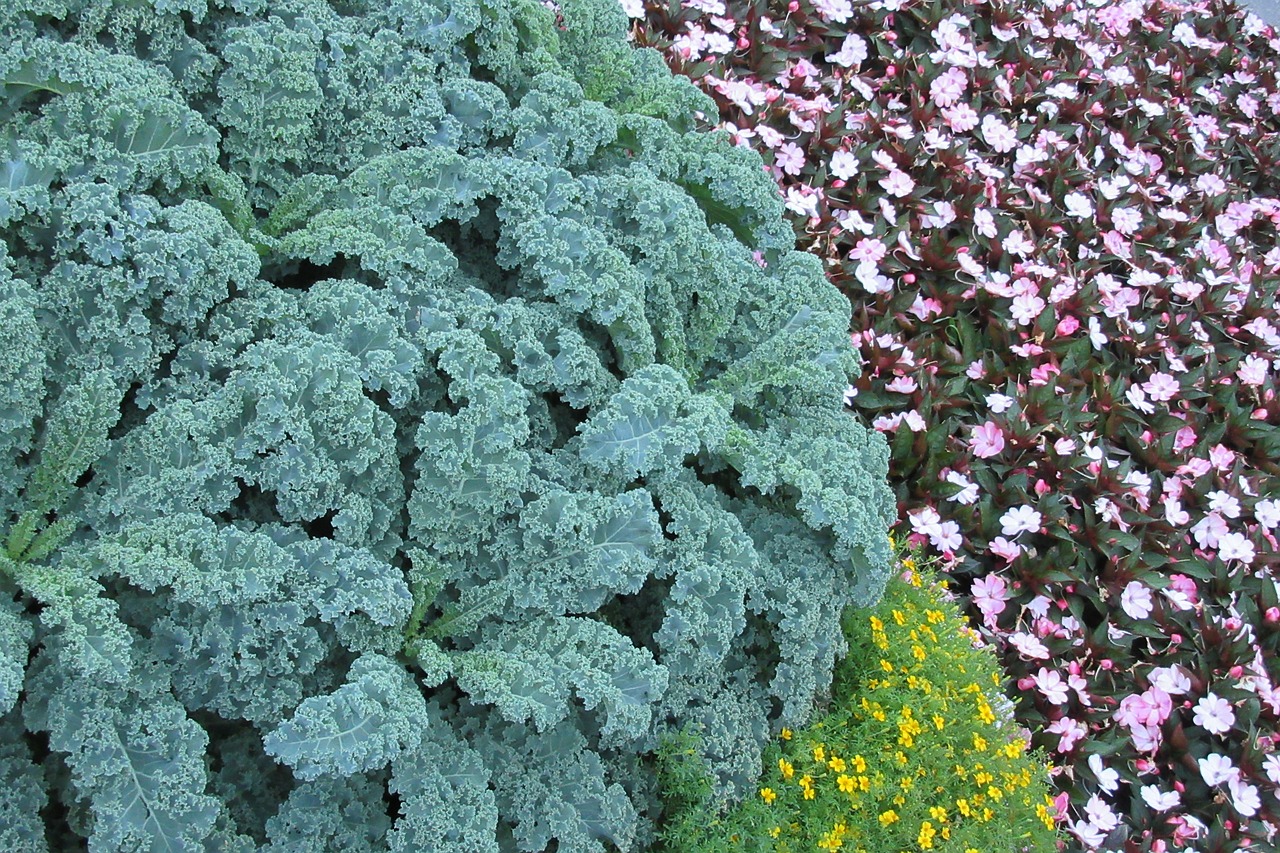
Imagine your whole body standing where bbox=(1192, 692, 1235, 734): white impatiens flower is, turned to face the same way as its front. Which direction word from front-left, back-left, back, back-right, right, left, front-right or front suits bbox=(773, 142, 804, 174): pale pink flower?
right

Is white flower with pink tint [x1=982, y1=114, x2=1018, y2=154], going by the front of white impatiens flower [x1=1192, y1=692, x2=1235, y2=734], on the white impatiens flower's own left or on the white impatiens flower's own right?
on the white impatiens flower's own right

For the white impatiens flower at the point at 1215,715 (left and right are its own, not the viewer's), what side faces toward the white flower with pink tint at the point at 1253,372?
back

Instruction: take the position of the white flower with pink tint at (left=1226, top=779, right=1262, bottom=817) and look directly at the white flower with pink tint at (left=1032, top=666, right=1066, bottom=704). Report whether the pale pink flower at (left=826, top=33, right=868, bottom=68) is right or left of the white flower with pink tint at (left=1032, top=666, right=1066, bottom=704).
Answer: right

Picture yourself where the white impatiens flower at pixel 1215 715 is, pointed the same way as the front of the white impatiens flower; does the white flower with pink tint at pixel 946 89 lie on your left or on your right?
on your right

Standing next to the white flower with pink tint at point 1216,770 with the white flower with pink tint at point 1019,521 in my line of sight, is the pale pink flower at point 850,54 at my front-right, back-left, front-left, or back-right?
front-right

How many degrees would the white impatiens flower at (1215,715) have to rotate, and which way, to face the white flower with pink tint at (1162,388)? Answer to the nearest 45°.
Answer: approximately 135° to its right

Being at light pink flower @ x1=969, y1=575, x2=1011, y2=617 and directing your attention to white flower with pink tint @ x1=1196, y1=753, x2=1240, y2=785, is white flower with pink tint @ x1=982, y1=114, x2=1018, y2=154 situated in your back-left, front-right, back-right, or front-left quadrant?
back-left

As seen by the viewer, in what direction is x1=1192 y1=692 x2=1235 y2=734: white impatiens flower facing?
toward the camera

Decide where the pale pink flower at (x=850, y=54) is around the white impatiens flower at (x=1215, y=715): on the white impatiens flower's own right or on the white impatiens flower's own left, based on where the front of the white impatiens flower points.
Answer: on the white impatiens flower's own right

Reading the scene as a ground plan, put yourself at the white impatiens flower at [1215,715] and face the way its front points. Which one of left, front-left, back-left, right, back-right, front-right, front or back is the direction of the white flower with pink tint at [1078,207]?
back-right

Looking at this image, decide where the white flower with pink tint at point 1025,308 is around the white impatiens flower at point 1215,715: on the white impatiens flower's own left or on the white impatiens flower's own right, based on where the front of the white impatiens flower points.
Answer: on the white impatiens flower's own right
